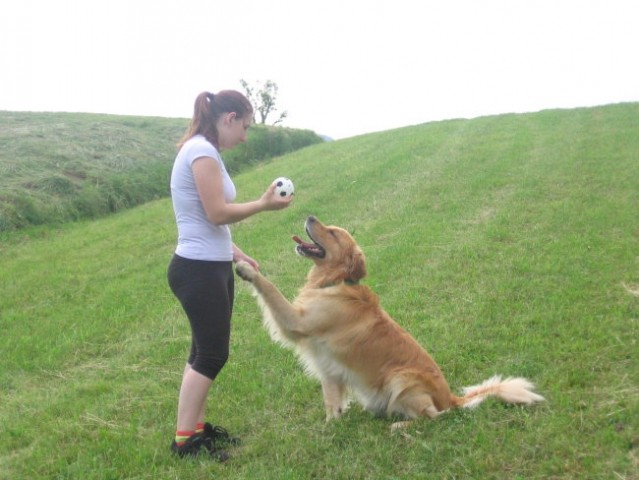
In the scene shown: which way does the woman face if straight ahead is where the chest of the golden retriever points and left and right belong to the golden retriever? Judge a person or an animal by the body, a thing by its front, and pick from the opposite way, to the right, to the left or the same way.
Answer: the opposite way

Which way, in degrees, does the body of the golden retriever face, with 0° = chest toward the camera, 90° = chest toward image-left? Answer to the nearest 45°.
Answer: approximately 90°

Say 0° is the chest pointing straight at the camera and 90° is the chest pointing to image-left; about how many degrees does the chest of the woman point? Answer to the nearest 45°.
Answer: approximately 270°

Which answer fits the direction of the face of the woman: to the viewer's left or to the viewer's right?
to the viewer's right

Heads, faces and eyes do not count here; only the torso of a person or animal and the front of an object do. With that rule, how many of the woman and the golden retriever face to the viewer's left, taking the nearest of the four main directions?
1
